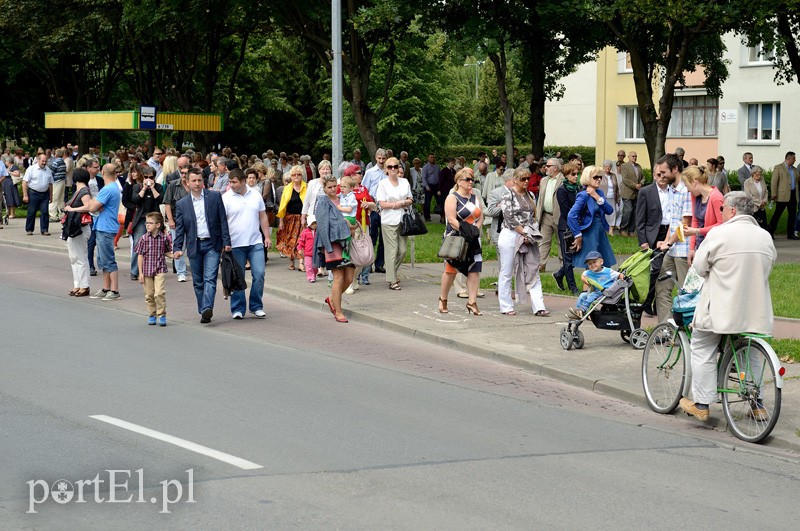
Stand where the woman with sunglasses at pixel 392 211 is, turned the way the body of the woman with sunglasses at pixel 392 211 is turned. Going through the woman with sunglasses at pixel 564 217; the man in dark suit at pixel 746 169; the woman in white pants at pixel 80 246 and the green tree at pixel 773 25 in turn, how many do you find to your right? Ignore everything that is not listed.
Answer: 1

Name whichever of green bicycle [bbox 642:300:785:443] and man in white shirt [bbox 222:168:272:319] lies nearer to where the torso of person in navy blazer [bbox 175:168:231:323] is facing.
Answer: the green bicycle

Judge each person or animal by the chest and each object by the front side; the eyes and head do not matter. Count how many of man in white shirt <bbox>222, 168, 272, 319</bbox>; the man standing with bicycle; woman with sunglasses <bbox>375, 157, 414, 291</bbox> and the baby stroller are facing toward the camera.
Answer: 2

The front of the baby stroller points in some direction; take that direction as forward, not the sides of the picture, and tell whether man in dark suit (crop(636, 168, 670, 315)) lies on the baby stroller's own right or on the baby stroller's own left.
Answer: on the baby stroller's own right

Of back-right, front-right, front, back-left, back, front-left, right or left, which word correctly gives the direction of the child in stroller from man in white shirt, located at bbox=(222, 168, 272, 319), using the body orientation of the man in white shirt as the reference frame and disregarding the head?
front-left

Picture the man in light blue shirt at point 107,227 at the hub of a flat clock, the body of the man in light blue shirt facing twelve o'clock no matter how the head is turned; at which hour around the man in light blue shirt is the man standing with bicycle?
The man standing with bicycle is roughly at 8 o'clock from the man in light blue shirt.

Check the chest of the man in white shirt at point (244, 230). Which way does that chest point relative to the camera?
toward the camera

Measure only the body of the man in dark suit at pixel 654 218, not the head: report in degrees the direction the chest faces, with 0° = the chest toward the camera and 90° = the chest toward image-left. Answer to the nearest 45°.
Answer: approximately 315°

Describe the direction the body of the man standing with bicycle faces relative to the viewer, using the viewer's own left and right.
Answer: facing away from the viewer and to the left of the viewer

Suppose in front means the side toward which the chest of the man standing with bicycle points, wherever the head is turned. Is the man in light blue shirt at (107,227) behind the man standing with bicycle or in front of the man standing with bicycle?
in front

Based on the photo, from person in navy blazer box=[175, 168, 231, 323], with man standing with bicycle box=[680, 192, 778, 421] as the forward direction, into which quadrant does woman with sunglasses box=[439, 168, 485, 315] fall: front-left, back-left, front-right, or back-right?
front-left

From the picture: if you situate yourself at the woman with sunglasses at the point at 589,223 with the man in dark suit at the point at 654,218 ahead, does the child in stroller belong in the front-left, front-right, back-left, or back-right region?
front-right

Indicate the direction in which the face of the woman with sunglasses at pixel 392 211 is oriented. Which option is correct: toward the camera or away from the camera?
toward the camera

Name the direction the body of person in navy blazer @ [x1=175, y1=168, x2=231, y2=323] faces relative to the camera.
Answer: toward the camera

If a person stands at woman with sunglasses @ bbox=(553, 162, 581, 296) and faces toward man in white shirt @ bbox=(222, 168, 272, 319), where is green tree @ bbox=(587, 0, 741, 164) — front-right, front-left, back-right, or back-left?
back-right

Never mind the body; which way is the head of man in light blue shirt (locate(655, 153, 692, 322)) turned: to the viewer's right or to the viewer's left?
to the viewer's left

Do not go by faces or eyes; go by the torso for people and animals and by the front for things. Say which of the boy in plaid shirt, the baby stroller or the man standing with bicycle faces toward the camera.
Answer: the boy in plaid shirt

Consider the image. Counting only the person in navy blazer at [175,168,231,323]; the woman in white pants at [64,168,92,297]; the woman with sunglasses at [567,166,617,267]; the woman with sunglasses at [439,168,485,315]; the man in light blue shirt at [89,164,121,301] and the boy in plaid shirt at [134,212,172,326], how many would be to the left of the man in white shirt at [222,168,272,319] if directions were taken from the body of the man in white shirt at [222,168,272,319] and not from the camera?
2

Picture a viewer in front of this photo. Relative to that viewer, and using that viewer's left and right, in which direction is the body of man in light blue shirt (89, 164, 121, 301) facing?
facing to the left of the viewer
